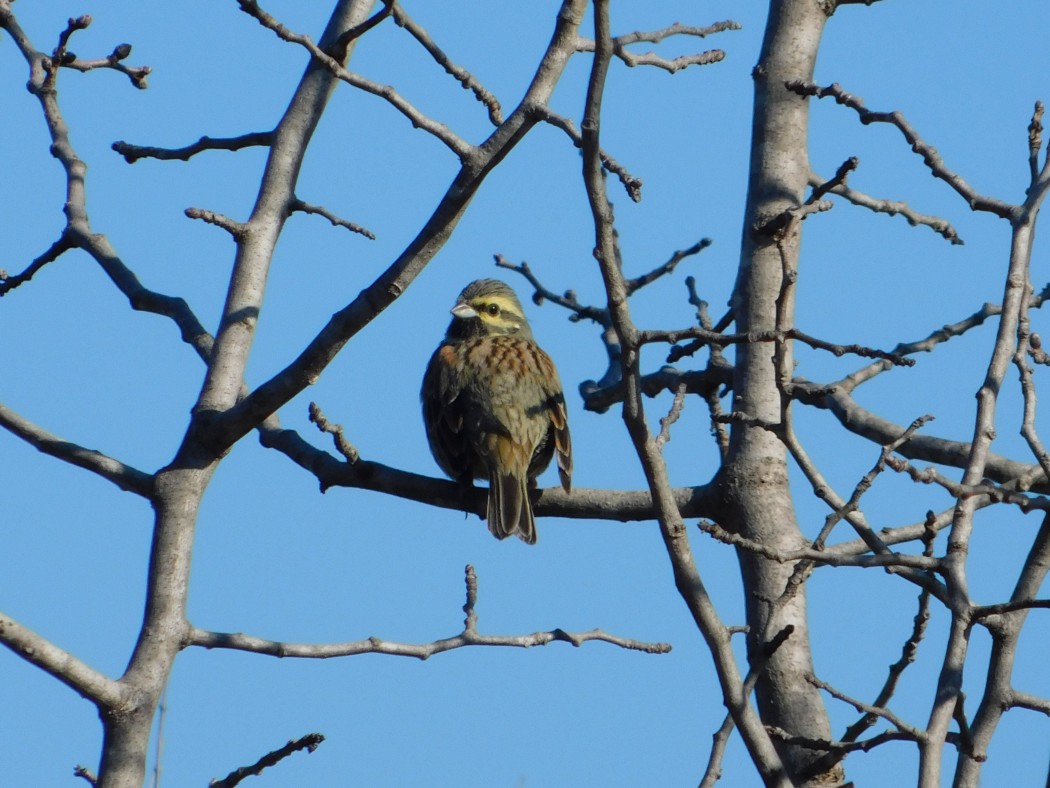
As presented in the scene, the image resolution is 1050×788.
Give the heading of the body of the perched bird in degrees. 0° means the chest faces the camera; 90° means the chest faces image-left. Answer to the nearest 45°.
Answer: approximately 180°
